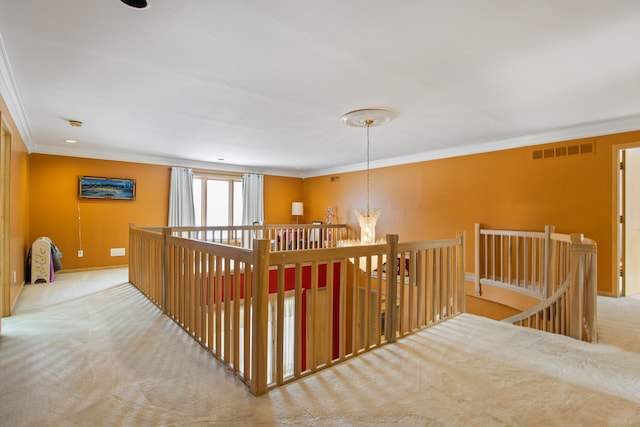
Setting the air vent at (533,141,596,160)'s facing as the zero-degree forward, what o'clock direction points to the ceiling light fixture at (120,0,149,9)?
The ceiling light fixture is roughly at 11 o'clock from the air vent.

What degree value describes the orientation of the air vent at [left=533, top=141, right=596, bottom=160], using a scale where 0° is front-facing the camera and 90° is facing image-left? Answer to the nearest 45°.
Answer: approximately 45°

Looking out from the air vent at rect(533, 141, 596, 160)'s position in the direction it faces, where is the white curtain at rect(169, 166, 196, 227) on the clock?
The white curtain is roughly at 1 o'clock from the air vent.

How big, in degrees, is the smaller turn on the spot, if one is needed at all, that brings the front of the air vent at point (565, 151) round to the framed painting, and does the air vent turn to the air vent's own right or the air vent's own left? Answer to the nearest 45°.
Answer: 0° — it already faces it
